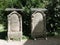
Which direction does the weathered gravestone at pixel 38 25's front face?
toward the camera

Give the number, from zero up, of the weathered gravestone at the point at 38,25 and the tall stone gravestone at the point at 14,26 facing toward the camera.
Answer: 2

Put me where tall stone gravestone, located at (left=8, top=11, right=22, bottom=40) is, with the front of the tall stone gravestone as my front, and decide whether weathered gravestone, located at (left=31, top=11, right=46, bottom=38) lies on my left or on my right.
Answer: on my left

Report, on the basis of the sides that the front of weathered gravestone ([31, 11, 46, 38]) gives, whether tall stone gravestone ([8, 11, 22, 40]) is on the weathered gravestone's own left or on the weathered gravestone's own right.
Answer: on the weathered gravestone's own right
